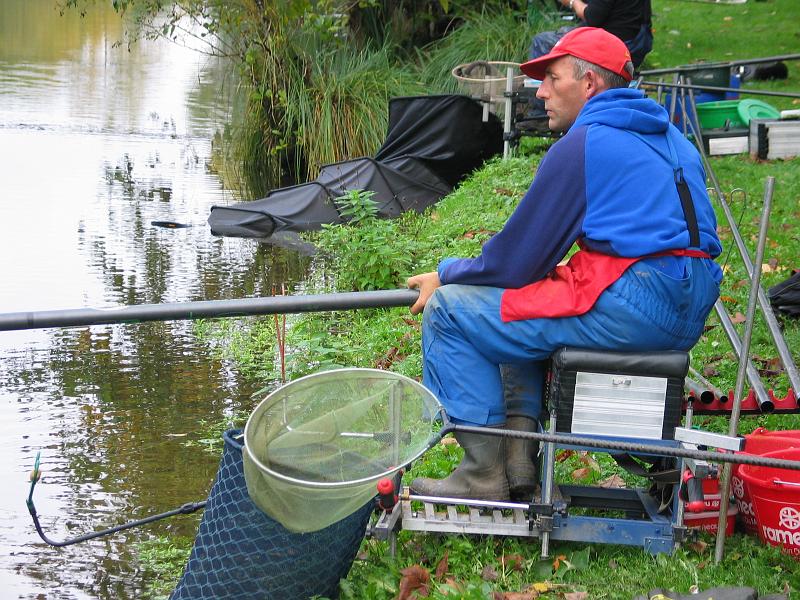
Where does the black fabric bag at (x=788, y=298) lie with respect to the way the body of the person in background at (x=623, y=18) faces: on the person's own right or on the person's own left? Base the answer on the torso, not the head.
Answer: on the person's own left

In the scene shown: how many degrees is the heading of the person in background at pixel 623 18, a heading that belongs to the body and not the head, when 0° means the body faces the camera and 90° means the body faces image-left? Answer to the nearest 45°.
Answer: approximately 90°

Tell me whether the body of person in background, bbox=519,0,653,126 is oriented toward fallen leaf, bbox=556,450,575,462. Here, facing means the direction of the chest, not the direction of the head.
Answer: no

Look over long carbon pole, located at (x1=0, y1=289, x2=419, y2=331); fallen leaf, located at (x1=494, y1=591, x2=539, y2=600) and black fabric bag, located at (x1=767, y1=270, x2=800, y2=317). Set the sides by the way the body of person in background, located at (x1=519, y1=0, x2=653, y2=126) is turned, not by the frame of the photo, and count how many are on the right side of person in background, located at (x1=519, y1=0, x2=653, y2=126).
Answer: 0

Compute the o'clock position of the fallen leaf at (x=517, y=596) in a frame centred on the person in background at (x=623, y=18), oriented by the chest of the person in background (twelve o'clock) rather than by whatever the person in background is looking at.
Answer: The fallen leaf is roughly at 9 o'clock from the person in background.

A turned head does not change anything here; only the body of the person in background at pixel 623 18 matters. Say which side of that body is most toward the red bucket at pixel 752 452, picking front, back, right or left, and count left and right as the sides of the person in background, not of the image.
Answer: left

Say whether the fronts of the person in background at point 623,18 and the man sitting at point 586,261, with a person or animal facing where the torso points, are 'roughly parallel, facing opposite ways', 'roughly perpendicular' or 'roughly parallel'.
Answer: roughly parallel

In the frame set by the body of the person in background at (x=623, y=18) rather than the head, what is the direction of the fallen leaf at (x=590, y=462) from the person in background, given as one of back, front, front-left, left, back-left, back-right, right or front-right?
left

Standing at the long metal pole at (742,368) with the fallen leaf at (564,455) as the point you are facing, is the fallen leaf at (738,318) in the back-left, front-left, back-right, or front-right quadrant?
front-right

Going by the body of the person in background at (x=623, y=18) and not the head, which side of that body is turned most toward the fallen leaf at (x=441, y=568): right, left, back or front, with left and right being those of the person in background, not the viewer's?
left

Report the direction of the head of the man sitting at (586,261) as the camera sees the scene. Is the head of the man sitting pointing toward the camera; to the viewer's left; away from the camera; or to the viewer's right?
to the viewer's left

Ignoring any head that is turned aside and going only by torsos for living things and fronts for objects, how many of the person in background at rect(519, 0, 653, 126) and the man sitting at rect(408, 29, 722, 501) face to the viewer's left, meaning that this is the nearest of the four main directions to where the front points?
2

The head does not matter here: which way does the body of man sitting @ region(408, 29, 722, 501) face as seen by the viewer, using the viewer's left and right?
facing to the left of the viewer
